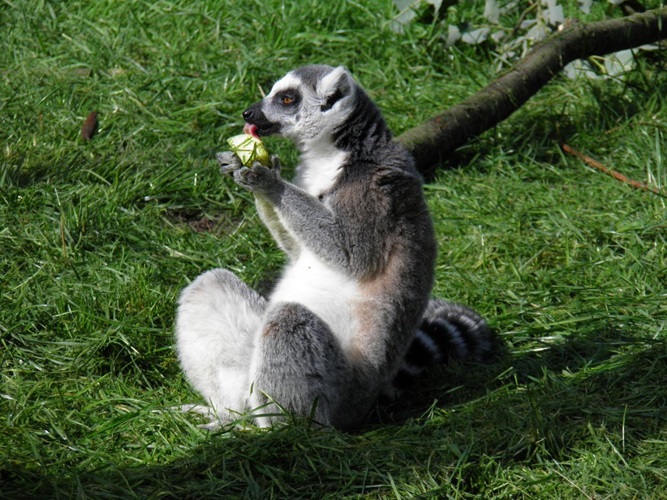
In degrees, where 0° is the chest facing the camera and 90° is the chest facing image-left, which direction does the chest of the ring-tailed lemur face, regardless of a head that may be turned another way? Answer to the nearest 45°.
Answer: approximately 90°
